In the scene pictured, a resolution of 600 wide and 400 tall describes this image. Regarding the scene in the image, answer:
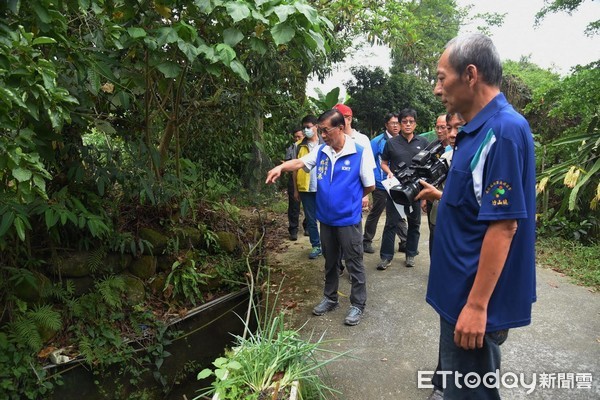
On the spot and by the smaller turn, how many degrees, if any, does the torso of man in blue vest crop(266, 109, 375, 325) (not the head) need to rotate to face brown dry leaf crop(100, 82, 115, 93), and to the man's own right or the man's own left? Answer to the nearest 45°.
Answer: approximately 45° to the man's own right

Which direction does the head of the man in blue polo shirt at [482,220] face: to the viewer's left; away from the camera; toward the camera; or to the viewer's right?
to the viewer's left

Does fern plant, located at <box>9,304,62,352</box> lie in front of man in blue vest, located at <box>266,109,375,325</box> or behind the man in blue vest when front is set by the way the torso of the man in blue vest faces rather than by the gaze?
in front

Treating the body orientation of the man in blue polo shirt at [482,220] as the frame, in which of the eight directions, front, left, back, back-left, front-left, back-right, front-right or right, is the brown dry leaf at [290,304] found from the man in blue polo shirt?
front-right

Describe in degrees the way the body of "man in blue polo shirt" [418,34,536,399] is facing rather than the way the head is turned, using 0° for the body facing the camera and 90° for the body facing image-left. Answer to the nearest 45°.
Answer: approximately 90°

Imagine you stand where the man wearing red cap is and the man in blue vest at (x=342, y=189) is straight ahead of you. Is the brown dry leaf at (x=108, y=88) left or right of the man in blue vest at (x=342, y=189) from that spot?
right

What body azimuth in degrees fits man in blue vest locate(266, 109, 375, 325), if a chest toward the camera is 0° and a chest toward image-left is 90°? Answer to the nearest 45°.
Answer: approximately 45°

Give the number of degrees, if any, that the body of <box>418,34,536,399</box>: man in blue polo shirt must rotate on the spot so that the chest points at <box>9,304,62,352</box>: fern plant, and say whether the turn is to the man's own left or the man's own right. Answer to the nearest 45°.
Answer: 0° — they already face it
